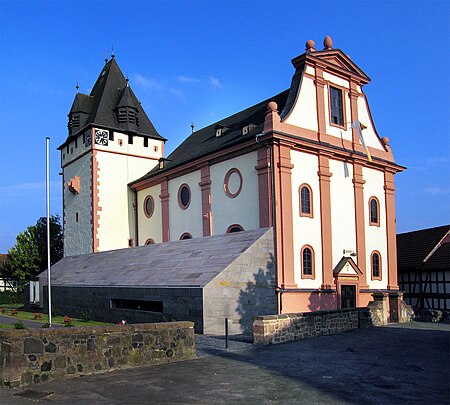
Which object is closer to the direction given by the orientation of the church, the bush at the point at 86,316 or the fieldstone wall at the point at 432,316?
the fieldstone wall

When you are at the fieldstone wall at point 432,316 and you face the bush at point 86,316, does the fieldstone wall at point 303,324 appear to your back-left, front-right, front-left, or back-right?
front-left

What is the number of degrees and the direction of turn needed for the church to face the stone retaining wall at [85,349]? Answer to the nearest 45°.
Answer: approximately 45° to its right

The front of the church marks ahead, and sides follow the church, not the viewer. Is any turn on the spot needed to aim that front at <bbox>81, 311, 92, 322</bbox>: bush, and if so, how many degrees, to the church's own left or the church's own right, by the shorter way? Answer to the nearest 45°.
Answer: approximately 135° to the church's own right

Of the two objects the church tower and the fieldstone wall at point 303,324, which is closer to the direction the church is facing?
the fieldstone wall

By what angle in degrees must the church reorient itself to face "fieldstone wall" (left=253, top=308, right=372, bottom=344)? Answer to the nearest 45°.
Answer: approximately 45° to its right

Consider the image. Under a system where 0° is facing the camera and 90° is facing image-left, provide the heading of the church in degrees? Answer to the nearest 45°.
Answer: approximately 315°
